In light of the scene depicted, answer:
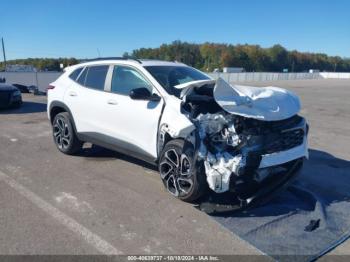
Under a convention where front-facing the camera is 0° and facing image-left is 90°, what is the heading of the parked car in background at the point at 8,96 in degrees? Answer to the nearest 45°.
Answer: approximately 315°

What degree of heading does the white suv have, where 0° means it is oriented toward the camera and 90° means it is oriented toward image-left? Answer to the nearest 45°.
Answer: approximately 315°
